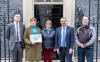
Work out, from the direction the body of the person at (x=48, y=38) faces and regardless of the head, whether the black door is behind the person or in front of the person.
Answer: behind

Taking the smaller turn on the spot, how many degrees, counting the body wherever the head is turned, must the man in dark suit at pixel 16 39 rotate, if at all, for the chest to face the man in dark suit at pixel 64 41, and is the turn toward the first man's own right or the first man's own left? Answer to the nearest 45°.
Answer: approximately 90° to the first man's own left

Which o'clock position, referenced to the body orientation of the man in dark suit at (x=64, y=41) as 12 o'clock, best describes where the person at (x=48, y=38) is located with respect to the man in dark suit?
The person is roughly at 3 o'clock from the man in dark suit.

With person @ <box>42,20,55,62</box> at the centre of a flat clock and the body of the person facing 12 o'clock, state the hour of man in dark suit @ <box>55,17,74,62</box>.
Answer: The man in dark suit is roughly at 9 o'clock from the person.

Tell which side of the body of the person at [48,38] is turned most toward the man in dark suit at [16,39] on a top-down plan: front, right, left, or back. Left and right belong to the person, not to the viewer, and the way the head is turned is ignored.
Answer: right

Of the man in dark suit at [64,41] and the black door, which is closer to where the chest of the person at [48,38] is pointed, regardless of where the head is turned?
the man in dark suit

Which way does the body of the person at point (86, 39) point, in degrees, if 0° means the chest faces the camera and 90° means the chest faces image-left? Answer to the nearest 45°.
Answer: approximately 0°

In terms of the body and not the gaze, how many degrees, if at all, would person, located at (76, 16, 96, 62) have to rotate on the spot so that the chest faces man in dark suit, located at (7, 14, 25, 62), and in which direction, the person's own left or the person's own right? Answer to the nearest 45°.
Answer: approximately 90° to the person's own right
